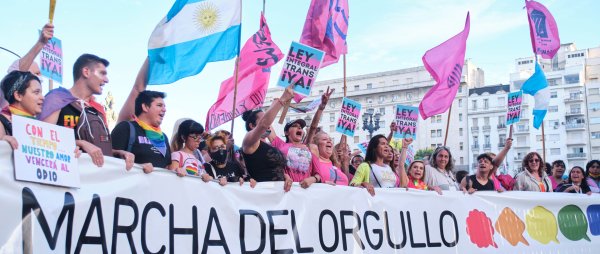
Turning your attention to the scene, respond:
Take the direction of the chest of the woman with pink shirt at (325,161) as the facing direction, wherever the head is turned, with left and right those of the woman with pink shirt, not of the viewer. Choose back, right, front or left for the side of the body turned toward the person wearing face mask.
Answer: right

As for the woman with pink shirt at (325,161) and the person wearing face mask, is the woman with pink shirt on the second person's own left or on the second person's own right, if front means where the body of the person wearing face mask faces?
on the second person's own left

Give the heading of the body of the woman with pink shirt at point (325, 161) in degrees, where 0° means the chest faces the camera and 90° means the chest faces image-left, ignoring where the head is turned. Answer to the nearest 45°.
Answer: approximately 315°
